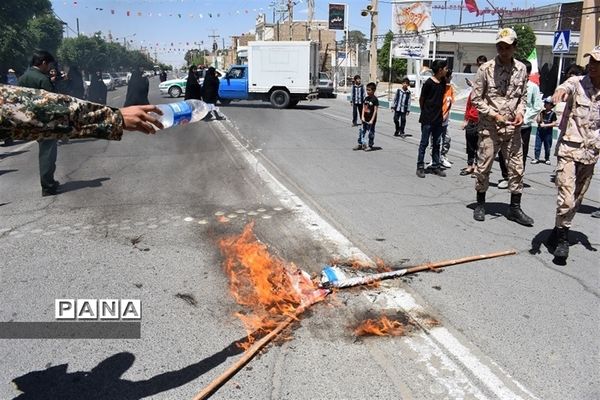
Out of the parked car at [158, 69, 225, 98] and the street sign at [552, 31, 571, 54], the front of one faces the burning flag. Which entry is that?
the street sign

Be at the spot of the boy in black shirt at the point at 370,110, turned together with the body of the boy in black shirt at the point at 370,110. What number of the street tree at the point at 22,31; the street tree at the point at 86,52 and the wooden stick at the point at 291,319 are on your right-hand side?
2

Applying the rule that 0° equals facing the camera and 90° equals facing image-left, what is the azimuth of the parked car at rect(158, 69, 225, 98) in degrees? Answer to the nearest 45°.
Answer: approximately 90°

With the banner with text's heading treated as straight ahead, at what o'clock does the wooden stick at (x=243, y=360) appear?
The wooden stick is roughly at 12 o'clock from the banner with text.

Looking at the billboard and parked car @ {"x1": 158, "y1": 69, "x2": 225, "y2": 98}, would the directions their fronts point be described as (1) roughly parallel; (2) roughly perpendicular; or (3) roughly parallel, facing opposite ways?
roughly perpendicular

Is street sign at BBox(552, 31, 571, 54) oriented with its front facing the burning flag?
yes

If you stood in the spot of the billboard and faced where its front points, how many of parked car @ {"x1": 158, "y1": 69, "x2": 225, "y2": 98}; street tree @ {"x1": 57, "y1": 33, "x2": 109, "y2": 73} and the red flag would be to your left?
1

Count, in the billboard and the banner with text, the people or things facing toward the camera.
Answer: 2

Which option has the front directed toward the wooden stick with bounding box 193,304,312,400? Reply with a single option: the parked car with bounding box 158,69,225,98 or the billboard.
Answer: the billboard

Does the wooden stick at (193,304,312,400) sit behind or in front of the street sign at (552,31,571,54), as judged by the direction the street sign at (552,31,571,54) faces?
in front

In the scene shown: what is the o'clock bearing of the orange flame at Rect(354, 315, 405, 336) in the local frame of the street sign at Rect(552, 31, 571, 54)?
The orange flame is roughly at 12 o'clock from the street sign.

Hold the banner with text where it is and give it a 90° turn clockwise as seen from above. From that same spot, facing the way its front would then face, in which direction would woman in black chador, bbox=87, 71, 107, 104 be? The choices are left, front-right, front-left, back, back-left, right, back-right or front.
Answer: front-left
